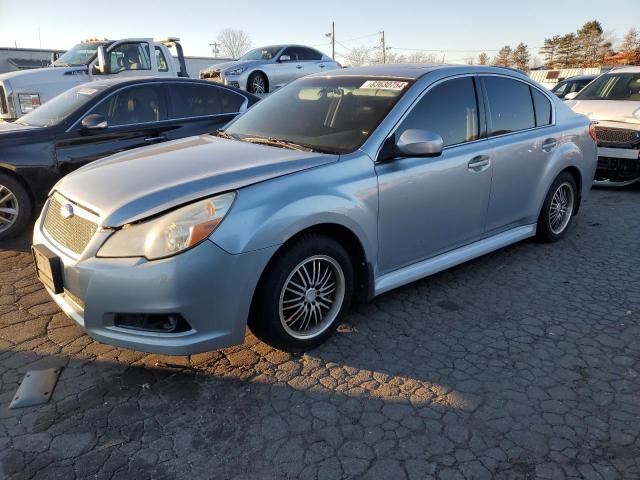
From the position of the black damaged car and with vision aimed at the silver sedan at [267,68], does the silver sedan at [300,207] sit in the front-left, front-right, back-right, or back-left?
back-right

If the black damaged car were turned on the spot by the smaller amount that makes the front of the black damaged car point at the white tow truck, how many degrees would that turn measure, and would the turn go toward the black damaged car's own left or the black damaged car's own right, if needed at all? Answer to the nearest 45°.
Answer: approximately 135° to the black damaged car's own right

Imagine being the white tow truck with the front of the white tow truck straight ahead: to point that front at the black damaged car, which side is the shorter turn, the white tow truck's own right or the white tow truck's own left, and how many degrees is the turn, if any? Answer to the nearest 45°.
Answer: approximately 45° to the white tow truck's own left

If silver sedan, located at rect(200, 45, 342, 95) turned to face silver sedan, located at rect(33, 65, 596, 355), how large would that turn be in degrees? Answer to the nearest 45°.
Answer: approximately 45° to its left

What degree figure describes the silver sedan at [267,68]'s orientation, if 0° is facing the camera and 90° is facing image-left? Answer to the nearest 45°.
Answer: approximately 45°

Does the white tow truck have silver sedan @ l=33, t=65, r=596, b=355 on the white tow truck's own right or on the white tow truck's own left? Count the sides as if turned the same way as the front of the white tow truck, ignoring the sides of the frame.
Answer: on the white tow truck's own left

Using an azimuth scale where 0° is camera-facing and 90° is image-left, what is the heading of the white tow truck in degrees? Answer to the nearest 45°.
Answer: approximately 45°

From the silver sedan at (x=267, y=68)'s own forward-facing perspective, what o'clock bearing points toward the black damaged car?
The black damaged car is roughly at 11 o'clock from the silver sedan.

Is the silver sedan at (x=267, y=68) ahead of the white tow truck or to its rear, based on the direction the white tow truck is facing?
to the rear

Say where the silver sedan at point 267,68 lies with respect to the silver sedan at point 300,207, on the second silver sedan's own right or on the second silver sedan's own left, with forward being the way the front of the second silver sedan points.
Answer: on the second silver sedan's own right
